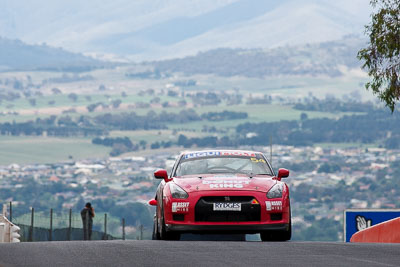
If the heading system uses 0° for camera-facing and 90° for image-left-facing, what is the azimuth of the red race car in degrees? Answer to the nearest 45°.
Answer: approximately 0°

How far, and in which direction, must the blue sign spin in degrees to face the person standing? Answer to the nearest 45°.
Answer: approximately 90° to its right

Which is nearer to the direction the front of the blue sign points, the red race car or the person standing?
the red race car

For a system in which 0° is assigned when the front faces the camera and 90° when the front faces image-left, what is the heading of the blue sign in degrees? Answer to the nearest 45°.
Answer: approximately 0°

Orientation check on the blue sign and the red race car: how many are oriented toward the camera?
2
